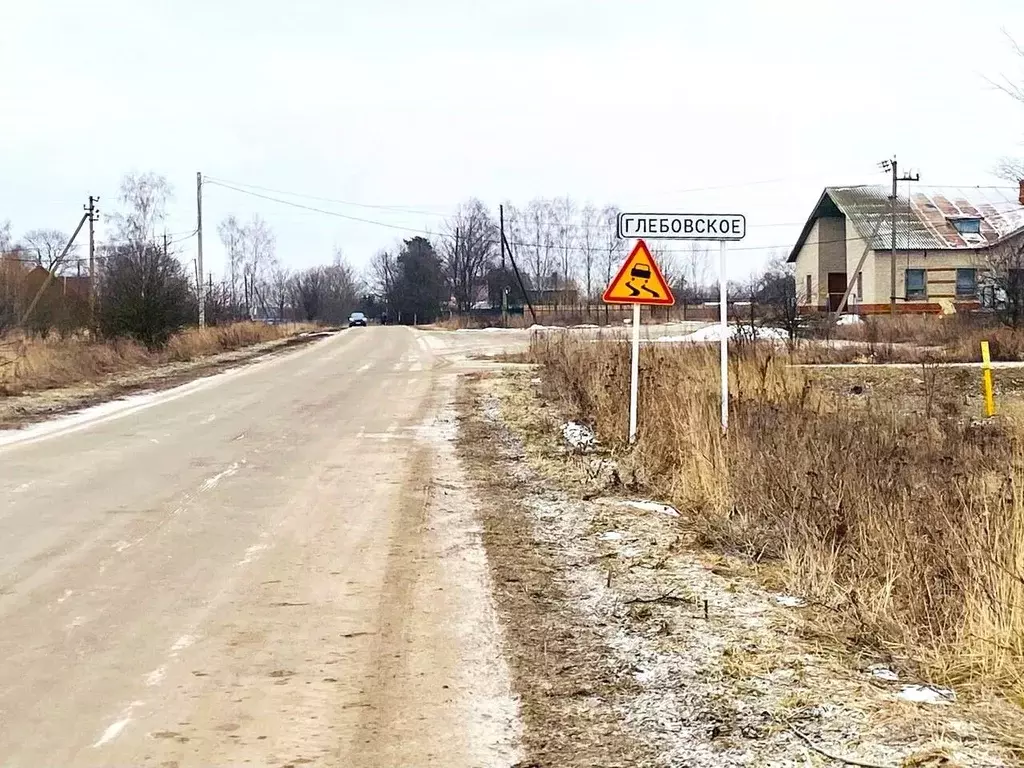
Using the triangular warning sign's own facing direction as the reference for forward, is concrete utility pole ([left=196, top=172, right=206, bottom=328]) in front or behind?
behind

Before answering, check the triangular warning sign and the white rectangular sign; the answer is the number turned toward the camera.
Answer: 2

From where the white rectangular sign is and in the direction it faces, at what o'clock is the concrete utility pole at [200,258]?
The concrete utility pole is roughly at 5 o'clock from the white rectangular sign.

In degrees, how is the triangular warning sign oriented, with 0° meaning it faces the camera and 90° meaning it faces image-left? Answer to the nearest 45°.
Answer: approximately 0°
